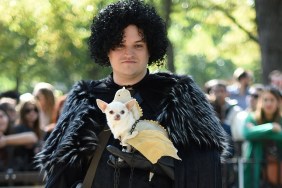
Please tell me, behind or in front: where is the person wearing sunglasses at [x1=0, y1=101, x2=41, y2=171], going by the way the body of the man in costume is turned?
behind

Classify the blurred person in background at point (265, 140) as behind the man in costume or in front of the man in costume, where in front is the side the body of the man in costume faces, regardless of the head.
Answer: behind

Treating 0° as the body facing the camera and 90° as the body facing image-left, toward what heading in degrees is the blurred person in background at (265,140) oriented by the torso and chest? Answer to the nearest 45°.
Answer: approximately 0°

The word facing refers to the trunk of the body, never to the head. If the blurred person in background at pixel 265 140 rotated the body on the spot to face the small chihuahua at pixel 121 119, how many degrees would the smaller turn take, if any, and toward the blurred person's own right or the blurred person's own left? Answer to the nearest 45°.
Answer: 0° — they already face it

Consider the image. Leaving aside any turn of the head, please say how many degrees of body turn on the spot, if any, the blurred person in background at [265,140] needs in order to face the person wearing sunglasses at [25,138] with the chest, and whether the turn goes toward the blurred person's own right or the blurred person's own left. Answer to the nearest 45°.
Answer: approximately 90° to the blurred person's own right
